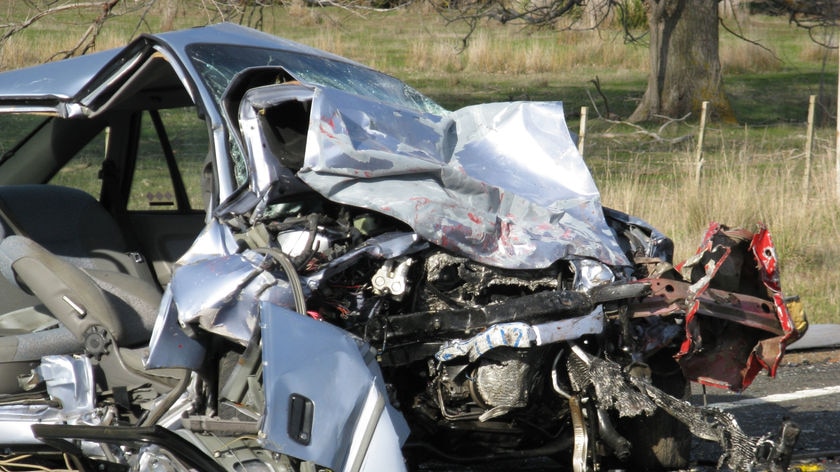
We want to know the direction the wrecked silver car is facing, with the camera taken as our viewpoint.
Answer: facing the viewer and to the right of the viewer

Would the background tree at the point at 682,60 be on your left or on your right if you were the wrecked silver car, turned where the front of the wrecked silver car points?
on your left
